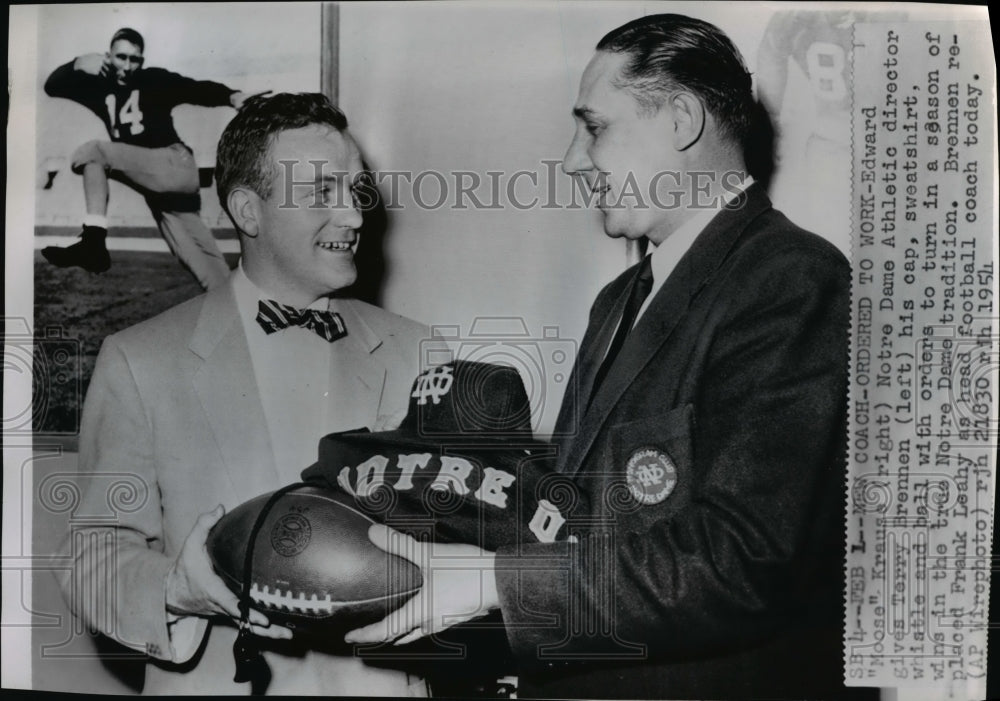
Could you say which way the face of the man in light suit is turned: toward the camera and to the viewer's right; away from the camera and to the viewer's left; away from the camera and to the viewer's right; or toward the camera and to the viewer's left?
toward the camera and to the viewer's right

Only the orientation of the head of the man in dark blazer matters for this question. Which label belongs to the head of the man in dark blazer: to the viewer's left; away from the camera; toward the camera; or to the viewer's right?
to the viewer's left

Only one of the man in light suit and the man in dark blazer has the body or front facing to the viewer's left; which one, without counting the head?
the man in dark blazer

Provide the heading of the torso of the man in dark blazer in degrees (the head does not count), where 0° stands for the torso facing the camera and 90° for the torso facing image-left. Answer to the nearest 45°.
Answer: approximately 90°

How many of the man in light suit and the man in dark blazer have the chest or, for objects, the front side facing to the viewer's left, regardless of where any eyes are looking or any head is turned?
1

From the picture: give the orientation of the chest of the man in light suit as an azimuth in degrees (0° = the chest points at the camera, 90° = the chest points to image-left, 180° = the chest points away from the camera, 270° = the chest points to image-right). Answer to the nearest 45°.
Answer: approximately 315°

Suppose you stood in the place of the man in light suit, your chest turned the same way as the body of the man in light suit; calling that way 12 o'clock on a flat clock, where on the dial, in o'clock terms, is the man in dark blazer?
The man in dark blazer is roughly at 11 o'clock from the man in light suit.

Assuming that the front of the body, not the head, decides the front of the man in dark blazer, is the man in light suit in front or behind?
in front
